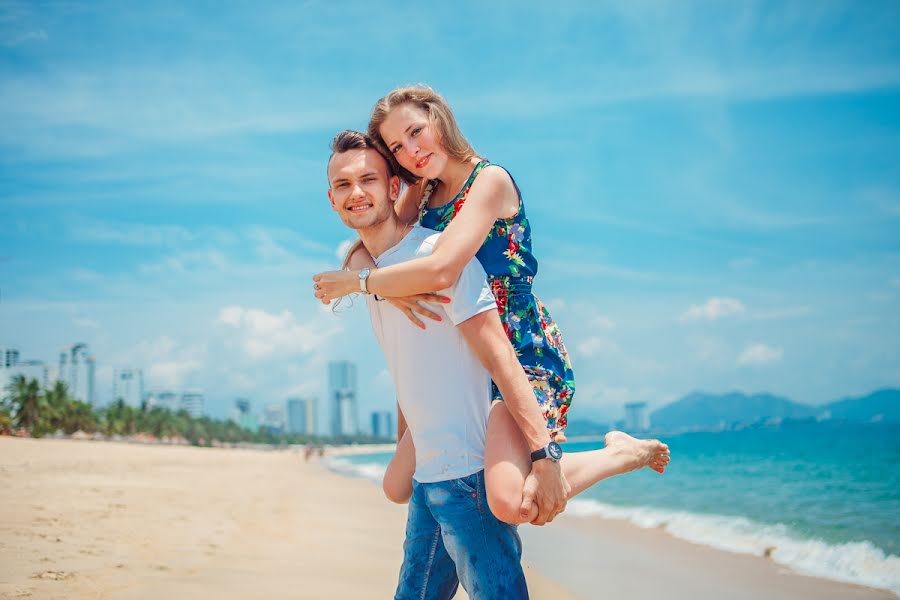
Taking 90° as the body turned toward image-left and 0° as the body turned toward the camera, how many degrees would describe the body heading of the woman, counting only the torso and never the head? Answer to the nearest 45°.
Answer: approximately 45°

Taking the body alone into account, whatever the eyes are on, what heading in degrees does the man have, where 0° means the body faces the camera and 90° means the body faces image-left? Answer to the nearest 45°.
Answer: approximately 45°
